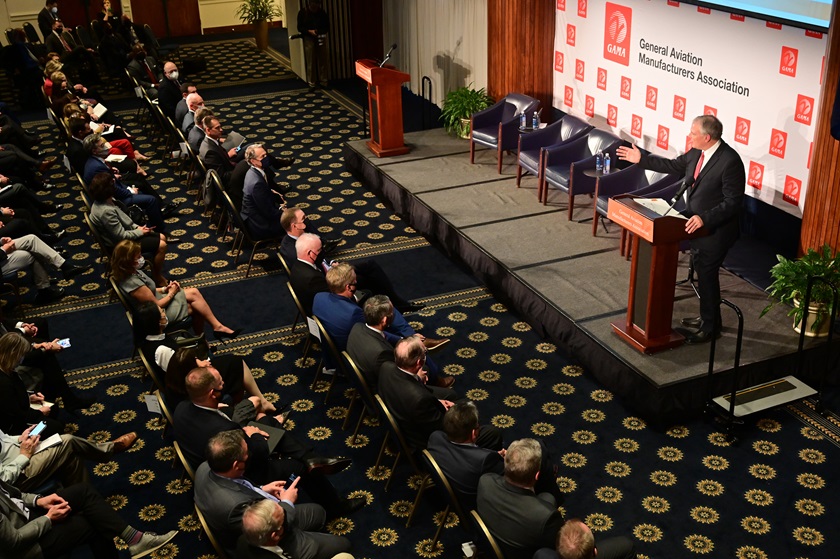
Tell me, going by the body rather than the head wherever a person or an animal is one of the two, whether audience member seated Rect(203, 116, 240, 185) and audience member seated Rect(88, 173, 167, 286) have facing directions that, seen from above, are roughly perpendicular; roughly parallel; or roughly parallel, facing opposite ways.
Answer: roughly parallel

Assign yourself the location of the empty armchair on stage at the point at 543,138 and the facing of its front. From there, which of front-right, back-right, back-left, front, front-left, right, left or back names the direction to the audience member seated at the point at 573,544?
front-left

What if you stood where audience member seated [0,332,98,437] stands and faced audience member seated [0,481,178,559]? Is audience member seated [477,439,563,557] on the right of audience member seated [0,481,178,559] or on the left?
left

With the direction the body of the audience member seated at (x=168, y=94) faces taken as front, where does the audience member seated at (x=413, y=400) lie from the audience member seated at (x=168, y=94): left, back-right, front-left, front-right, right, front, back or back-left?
front-right

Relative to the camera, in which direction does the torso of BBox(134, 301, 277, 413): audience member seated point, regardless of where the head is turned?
to the viewer's right

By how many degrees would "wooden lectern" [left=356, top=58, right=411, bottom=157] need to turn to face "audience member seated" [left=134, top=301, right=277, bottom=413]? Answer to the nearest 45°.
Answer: approximately 45° to its left

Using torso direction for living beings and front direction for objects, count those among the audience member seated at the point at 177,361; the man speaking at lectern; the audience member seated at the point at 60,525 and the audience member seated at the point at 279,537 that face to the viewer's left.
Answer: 1

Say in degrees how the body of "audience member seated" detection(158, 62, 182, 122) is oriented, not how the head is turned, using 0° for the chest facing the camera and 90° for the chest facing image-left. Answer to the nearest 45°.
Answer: approximately 315°

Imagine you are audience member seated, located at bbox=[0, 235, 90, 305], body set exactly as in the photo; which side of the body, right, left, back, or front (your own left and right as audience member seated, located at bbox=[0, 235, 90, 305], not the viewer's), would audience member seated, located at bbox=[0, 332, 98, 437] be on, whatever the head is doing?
right

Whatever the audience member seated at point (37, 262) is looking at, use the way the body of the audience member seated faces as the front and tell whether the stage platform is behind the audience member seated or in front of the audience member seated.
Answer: in front

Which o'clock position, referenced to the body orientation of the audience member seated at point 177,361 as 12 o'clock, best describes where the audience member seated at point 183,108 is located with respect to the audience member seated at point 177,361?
the audience member seated at point 183,108 is roughly at 9 o'clock from the audience member seated at point 177,361.

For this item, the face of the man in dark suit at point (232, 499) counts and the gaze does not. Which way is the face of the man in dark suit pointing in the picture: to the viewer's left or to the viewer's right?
to the viewer's right

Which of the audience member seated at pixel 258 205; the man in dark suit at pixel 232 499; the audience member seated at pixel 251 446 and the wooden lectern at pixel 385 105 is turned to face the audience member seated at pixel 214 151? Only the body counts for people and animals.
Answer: the wooden lectern

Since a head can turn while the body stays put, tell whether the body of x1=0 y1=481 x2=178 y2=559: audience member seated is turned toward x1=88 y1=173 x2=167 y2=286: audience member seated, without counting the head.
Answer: no

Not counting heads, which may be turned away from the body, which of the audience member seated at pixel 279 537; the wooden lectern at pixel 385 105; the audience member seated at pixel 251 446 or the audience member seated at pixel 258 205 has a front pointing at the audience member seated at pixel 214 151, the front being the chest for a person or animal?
the wooden lectern

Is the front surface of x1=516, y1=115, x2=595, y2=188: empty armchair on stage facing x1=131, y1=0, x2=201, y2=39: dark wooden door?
no

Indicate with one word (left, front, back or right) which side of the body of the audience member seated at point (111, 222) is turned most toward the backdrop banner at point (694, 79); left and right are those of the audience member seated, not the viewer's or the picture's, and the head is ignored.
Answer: front

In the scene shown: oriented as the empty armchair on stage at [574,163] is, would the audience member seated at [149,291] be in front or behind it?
in front
